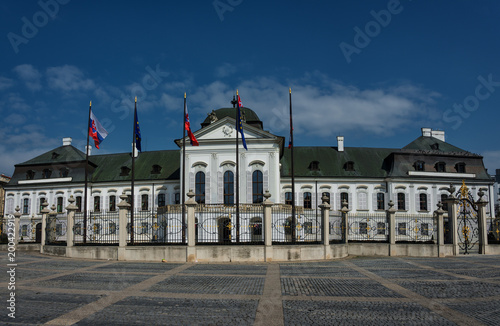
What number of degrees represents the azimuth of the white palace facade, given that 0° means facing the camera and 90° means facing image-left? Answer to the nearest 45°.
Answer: approximately 0°

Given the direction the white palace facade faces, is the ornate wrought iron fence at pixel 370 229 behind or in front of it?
in front

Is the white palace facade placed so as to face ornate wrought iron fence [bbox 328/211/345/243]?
yes
